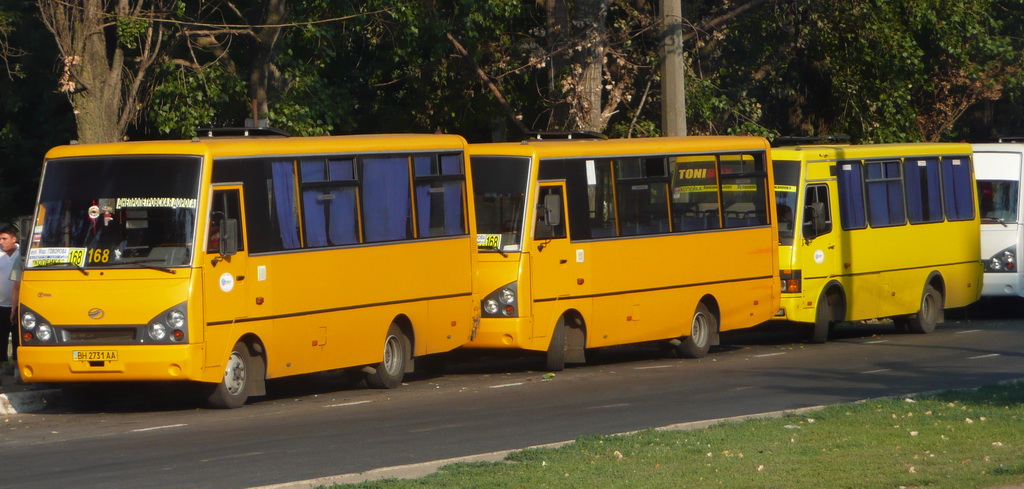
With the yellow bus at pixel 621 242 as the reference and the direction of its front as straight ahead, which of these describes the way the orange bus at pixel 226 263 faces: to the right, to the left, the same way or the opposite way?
the same way

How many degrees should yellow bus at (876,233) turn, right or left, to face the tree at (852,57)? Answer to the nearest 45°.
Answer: approximately 135° to its right

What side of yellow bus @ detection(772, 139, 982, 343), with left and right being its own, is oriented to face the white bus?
back

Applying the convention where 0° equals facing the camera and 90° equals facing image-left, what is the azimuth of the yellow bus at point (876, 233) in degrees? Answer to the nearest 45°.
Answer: approximately 45°

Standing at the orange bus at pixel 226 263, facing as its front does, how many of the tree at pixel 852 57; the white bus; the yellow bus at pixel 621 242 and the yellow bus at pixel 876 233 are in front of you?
0

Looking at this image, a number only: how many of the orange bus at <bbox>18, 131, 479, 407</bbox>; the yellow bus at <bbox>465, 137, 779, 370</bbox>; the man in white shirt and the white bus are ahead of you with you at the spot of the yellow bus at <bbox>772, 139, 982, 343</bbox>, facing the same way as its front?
3

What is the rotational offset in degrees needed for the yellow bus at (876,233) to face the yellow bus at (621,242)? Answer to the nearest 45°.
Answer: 0° — it already faces it

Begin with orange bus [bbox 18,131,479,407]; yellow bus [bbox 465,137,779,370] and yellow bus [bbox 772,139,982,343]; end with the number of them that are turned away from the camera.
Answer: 0

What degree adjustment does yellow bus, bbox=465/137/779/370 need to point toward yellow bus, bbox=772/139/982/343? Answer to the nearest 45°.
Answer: approximately 180°

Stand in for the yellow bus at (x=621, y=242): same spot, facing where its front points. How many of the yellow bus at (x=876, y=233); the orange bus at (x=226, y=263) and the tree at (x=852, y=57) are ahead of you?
1

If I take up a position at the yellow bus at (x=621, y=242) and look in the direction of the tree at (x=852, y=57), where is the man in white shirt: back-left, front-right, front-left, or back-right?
back-left

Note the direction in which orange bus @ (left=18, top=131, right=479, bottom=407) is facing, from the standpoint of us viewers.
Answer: facing the viewer and to the left of the viewer

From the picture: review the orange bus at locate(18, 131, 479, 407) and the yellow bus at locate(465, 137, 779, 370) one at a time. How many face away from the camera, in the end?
0

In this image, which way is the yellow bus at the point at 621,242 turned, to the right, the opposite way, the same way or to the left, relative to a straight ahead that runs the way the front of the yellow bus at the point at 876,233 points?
the same way

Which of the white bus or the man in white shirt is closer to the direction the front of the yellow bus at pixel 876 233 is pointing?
the man in white shirt

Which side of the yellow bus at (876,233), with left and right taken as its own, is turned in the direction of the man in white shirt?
front
